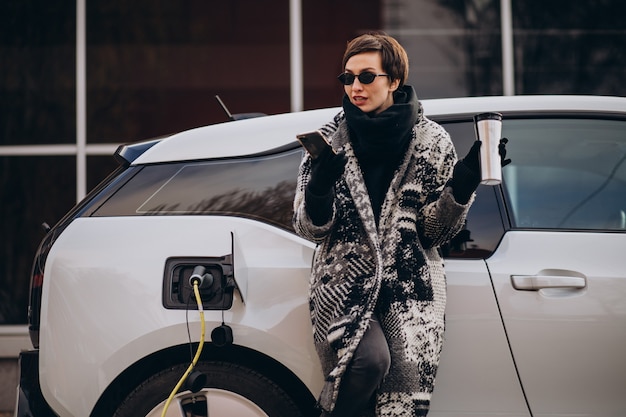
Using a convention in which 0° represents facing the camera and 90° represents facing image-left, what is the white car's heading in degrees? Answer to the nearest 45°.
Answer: approximately 270°

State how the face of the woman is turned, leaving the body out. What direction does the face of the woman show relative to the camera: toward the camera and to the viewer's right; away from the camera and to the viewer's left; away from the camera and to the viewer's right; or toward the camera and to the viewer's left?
toward the camera and to the viewer's left
